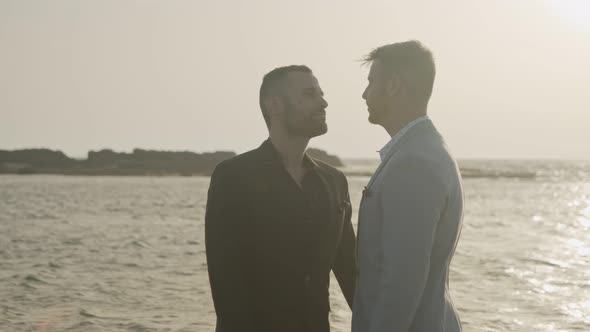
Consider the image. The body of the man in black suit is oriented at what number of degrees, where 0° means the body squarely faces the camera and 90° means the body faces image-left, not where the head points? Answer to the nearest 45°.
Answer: approximately 315°

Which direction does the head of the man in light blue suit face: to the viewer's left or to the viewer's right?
to the viewer's left

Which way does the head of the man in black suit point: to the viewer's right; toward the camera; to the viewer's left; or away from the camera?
to the viewer's right

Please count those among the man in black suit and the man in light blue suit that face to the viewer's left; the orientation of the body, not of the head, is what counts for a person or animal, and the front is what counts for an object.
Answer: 1

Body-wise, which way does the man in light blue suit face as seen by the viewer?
to the viewer's left

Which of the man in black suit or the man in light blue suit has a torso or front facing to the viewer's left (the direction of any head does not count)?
the man in light blue suit
